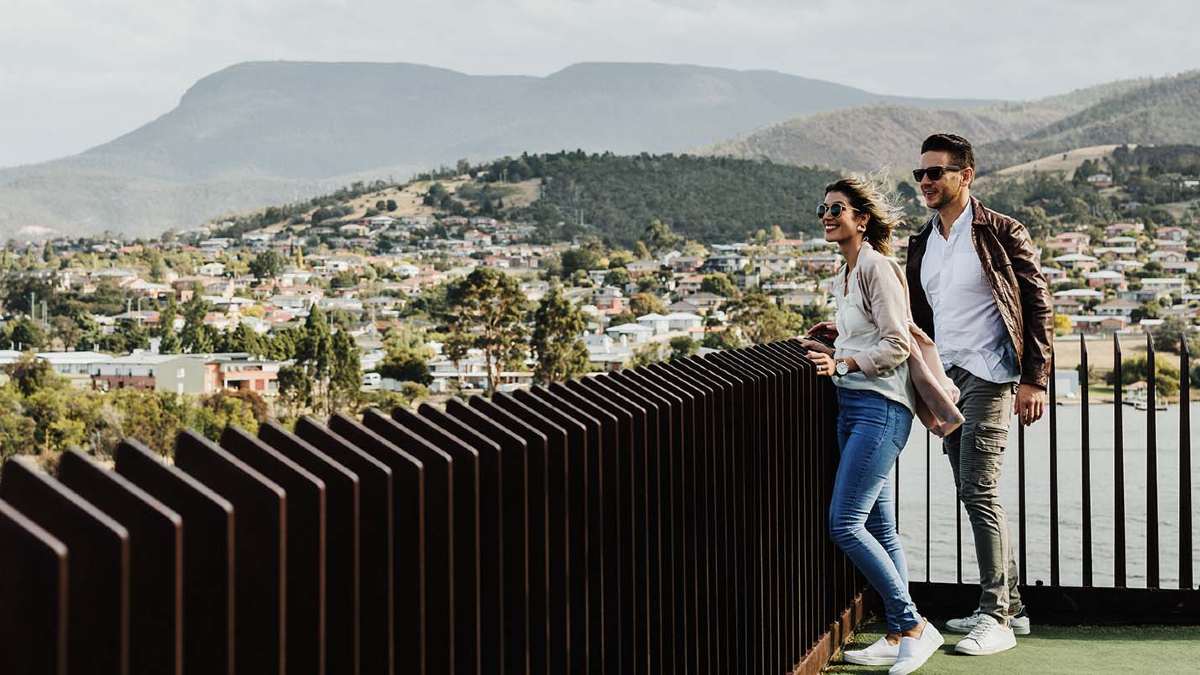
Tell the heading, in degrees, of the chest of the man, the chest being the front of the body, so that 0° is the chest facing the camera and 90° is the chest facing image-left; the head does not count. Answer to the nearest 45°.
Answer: approximately 45°

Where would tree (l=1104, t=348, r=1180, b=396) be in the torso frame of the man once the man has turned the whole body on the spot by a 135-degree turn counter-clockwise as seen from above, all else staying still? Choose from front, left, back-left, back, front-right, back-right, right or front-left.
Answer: left
